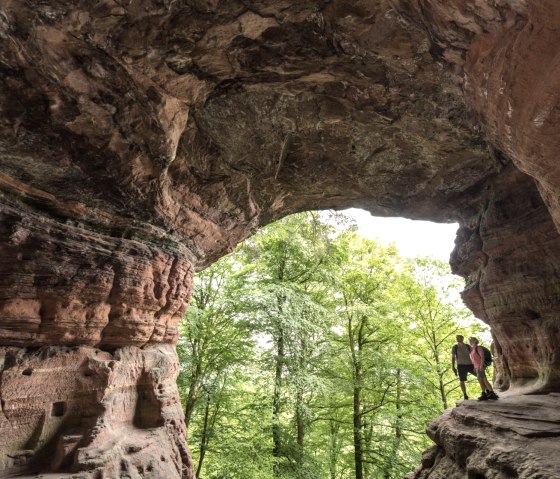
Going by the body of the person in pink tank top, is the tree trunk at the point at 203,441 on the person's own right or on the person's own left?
on the person's own right

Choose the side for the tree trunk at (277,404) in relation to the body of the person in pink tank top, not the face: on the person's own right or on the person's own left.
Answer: on the person's own right

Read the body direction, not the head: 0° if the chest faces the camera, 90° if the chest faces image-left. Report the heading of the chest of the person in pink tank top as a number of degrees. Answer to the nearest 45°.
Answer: approximately 45°

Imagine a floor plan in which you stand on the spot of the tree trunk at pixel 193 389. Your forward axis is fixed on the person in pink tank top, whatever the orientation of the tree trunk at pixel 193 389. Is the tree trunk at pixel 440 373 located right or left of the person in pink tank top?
left
